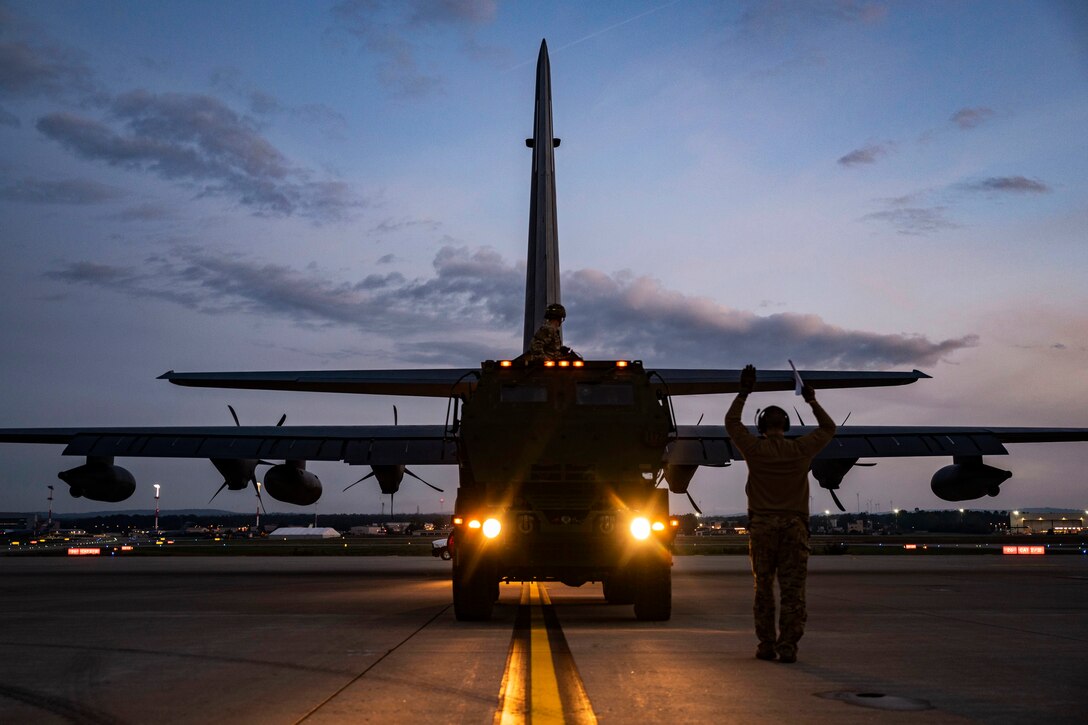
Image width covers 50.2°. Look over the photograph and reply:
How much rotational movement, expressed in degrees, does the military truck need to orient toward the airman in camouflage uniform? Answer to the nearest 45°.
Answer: approximately 45° to its left

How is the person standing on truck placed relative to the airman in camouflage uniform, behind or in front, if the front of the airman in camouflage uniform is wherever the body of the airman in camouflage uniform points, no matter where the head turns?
in front

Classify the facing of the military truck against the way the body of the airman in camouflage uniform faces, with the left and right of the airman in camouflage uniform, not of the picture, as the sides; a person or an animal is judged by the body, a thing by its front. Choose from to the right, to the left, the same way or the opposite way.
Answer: the opposite way

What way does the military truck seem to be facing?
toward the camera

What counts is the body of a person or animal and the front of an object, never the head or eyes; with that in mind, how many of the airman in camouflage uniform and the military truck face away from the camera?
1

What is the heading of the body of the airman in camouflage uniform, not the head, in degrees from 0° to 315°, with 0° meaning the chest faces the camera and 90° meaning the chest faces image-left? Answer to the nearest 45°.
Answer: approximately 180°

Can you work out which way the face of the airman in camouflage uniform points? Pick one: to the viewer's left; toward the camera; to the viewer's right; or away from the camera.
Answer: away from the camera

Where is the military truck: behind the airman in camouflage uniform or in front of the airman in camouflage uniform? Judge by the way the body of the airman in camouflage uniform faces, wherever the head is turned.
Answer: in front
